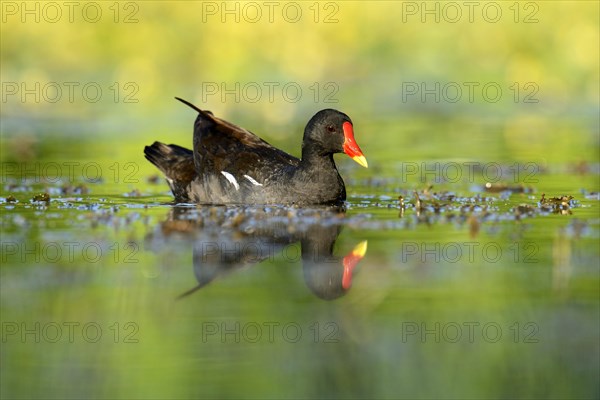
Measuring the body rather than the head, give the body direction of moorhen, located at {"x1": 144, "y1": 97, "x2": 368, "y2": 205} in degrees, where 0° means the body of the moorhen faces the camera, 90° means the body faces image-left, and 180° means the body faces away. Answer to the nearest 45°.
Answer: approximately 270°
